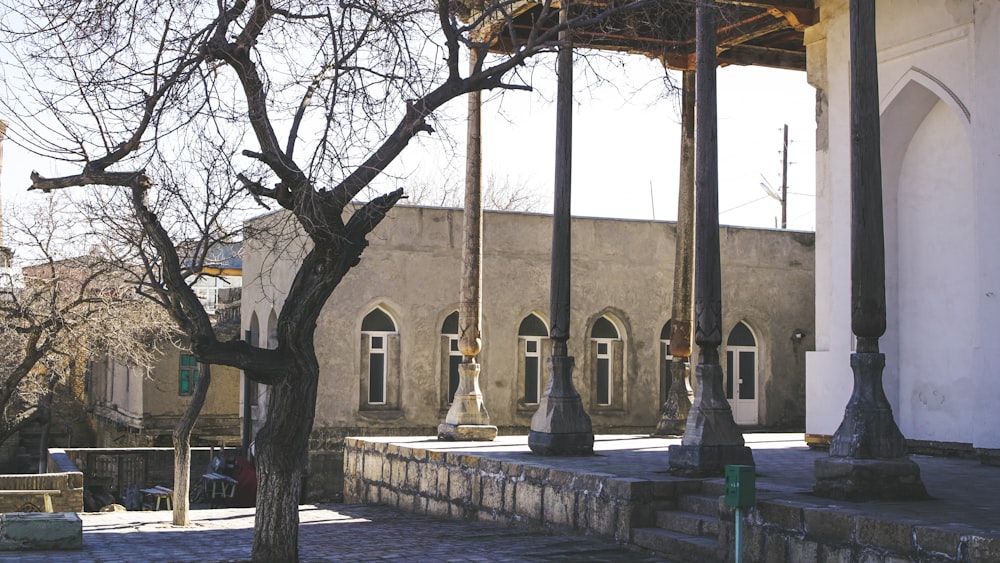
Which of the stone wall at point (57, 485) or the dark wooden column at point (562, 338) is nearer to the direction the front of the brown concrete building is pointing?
the dark wooden column

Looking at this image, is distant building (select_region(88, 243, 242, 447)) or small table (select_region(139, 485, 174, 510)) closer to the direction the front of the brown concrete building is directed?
the small table

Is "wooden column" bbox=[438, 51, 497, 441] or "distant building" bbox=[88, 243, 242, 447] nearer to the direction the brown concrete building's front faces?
the wooden column

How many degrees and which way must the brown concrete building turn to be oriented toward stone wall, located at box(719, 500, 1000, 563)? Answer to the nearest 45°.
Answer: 0° — it already faces it

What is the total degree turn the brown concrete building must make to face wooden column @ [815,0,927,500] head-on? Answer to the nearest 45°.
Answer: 0° — it already faces it

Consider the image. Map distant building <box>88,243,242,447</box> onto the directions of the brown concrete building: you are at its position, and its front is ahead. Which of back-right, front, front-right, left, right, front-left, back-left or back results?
back-right

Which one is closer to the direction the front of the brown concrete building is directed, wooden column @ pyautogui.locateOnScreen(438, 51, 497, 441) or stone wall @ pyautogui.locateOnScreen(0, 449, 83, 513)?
the wooden column

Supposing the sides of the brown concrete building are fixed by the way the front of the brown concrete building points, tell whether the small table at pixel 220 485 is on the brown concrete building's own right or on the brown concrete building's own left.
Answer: on the brown concrete building's own right

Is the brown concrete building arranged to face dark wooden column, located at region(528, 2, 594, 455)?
yes

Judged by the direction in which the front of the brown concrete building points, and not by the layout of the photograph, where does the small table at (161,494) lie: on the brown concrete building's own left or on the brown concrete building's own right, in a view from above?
on the brown concrete building's own right
